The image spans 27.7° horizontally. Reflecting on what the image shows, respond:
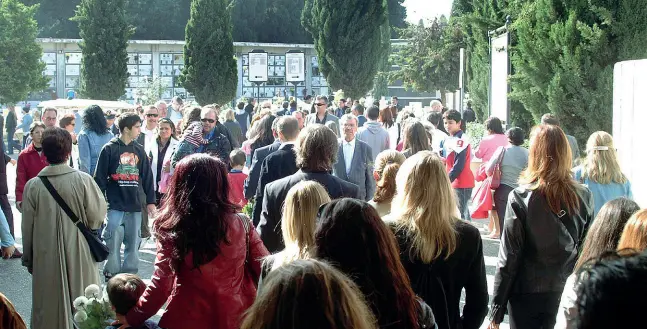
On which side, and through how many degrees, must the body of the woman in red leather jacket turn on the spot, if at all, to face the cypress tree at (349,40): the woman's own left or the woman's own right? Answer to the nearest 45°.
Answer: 0° — they already face it

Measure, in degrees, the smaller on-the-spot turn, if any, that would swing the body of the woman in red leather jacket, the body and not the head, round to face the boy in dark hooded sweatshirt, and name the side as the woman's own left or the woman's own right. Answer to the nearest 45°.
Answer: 0° — they already face them

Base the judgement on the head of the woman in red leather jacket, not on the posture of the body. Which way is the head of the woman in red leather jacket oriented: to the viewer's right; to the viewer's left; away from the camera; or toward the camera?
away from the camera

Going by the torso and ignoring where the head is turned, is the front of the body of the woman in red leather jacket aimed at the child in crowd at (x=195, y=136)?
yes

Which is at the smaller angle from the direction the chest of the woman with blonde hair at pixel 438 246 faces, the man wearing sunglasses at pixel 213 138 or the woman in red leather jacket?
the man wearing sunglasses

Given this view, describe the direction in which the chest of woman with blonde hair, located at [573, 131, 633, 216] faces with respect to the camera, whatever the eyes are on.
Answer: away from the camera

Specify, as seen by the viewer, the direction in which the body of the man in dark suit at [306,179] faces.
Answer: away from the camera

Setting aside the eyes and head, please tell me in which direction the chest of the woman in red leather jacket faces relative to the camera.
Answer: away from the camera

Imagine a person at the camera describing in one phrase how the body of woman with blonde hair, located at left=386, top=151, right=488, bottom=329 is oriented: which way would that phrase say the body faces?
away from the camera

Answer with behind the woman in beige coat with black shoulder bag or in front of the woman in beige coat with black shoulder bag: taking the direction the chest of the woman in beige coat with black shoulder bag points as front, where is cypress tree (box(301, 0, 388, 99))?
in front

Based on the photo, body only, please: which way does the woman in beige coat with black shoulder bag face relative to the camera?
away from the camera

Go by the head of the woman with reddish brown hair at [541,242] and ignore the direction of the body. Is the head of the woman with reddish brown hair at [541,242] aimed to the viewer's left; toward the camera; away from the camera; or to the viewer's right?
away from the camera
